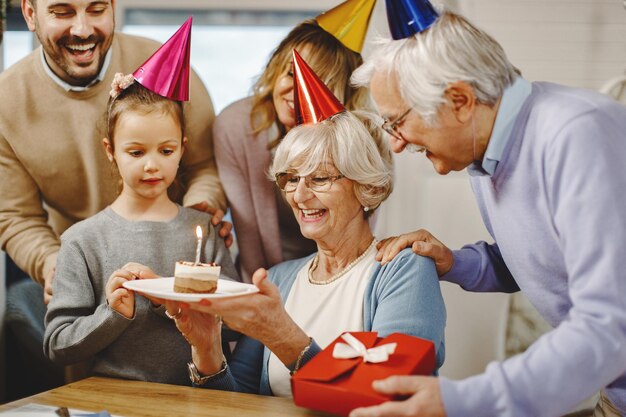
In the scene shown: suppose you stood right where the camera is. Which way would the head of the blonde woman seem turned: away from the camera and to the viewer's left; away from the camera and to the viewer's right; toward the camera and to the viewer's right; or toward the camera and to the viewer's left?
toward the camera and to the viewer's left

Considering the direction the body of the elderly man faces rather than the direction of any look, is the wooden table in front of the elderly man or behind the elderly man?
in front

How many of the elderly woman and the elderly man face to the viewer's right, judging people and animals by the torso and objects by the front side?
0

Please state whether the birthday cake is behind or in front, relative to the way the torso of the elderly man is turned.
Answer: in front

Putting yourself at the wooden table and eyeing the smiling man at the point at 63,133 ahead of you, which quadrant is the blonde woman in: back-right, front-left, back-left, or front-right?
front-right

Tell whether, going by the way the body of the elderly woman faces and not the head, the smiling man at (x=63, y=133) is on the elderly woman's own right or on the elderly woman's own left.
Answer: on the elderly woman's own right

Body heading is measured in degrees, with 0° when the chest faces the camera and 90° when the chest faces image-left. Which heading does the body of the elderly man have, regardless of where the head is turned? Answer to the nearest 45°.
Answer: approximately 90°

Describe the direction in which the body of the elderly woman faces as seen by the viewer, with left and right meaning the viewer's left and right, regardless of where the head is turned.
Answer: facing the viewer and to the left of the viewer

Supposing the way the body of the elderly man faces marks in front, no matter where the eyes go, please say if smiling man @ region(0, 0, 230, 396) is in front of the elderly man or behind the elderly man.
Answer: in front

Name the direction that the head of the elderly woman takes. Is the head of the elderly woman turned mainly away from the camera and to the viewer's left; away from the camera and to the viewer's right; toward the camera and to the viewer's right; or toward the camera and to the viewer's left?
toward the camera and to the viewer's left

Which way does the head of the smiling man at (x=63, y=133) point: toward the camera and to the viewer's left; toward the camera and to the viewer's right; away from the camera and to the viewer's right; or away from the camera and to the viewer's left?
toward the camera and to the viewer's right
